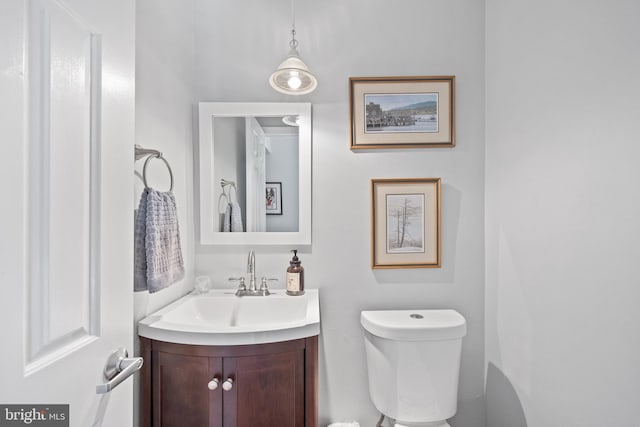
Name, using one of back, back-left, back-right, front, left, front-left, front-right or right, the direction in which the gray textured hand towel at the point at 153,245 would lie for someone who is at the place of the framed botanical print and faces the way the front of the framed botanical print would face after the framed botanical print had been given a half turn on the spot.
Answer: back-left

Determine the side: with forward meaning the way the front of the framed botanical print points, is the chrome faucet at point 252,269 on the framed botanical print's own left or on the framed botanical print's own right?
on the framed botanical print's own right

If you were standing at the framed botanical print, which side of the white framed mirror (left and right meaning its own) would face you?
left

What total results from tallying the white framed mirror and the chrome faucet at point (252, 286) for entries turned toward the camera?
2

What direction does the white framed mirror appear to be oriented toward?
toward the camera

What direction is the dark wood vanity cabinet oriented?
toward the camera

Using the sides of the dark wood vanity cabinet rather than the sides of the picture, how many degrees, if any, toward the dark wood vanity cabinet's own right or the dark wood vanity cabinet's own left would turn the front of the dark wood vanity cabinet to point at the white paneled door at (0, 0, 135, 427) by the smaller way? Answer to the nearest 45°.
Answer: approximately 45° to the dark wood vanity cabinet's own right

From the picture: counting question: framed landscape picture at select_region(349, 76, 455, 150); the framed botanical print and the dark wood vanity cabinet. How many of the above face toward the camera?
3
